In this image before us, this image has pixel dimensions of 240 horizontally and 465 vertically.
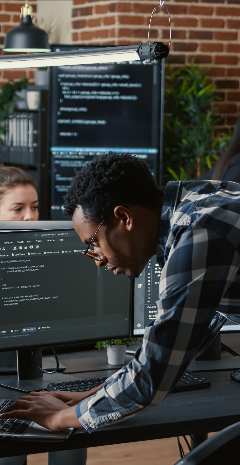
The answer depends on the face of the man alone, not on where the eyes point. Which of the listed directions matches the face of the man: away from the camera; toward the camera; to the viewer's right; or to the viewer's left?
to the viewer's left

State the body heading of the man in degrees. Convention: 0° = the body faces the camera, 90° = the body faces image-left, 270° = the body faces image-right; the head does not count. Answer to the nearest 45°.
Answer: approximately 90°

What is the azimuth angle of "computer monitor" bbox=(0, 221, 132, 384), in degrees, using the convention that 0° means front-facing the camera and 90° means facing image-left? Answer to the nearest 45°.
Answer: approximately 315°
